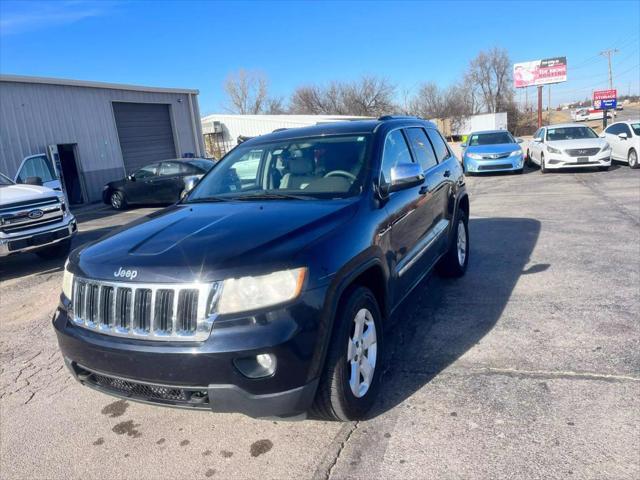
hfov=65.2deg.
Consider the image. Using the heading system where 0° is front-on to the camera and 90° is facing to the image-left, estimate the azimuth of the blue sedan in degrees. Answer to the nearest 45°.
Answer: approximately 0°

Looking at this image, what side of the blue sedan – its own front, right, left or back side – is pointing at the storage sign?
back

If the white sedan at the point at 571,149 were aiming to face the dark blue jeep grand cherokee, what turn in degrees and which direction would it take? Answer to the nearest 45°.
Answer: approximately 45° to its right

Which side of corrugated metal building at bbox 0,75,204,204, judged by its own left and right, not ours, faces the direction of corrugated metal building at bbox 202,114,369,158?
left

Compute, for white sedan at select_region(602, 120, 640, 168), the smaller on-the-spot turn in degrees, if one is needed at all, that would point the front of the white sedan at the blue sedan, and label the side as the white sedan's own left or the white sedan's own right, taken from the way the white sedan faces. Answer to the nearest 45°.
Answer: approximately 90° to the white sedan's own right

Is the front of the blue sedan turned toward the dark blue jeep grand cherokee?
yes

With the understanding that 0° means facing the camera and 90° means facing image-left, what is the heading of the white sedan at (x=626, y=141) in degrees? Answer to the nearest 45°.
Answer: approximately 315°

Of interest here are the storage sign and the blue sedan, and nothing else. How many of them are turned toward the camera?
2

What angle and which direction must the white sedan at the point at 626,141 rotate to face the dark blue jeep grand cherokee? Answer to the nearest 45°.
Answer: approximately 45° to its right
